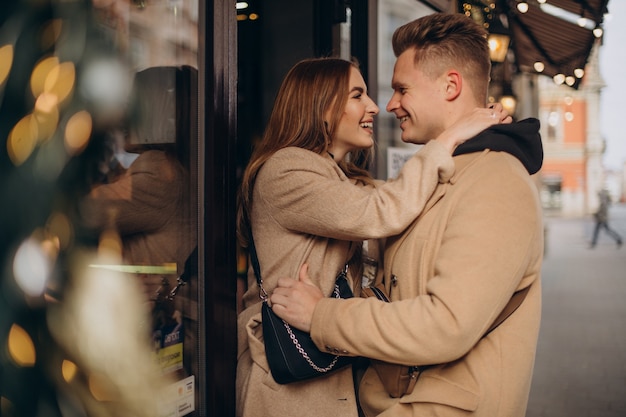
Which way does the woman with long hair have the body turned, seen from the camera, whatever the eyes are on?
to the viewer's right

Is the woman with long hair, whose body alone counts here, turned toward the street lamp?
no
